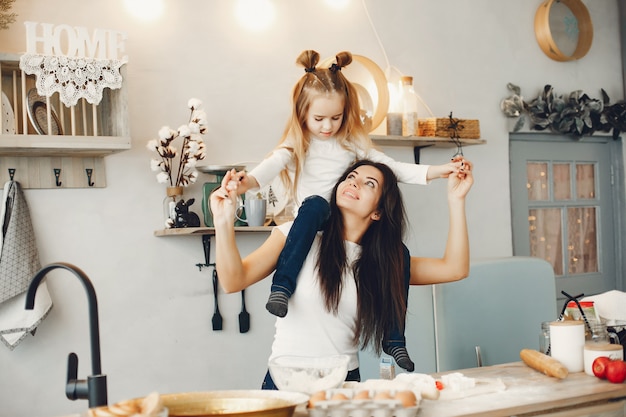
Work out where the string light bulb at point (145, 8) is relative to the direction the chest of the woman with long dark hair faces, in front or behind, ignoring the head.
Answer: behind

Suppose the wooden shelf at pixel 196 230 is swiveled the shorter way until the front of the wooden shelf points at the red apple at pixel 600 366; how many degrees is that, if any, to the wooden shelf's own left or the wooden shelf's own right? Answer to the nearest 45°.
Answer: approximately 45° to the wooden shelf's own left

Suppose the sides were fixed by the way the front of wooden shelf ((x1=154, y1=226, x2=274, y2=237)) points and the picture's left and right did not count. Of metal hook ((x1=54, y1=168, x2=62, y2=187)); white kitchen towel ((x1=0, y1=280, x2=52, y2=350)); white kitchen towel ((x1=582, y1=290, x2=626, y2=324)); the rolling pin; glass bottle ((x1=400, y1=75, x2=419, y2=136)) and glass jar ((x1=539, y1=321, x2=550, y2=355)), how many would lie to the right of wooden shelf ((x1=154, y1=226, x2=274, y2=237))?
2

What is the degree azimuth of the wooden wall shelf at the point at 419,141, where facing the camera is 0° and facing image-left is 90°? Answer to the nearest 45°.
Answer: approximately 0°

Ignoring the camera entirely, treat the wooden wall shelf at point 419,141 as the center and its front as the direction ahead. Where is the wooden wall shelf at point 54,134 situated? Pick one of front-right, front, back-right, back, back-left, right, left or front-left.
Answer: front-right

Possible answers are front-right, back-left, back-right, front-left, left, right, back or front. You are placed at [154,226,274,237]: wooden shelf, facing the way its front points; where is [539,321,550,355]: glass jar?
front-left

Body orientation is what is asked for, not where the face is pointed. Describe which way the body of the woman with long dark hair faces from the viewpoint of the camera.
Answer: toward the camera

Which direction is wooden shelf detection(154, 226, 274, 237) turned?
toward the camera

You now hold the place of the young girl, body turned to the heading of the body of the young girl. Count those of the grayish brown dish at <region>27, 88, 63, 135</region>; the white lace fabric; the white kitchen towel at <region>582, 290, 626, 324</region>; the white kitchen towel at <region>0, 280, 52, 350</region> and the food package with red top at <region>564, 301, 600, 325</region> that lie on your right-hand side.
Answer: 3

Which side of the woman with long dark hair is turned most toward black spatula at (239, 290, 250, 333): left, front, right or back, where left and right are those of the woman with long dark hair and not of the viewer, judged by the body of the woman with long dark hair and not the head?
back
